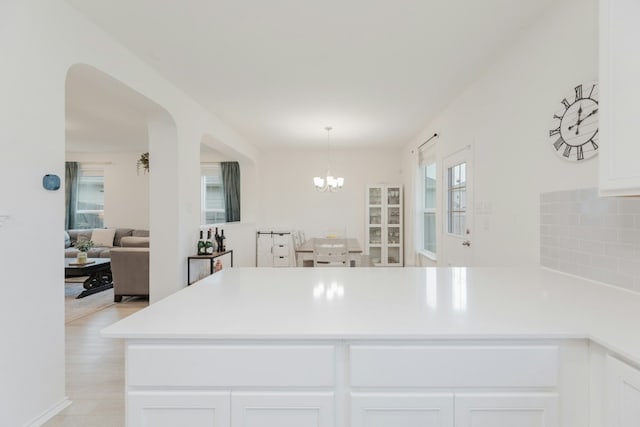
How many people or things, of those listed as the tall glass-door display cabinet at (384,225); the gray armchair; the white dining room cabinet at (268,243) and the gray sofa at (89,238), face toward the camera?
3

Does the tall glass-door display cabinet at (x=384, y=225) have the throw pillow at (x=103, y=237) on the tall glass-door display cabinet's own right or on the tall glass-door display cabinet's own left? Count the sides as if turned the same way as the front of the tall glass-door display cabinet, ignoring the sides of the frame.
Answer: on the tall glass-door display cabinet's own right

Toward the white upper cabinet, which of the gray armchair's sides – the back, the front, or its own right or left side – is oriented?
back

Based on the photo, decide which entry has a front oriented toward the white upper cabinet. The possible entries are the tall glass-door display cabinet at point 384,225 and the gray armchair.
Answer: the tall glass-door display cabinet

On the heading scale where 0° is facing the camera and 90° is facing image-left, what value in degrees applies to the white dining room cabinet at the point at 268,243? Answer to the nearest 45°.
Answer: approximately 0°

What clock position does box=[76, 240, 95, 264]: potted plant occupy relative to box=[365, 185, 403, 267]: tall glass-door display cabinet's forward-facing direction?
The potted plant is roughly at 2 o'clock from the tall glass-door display cabinet.

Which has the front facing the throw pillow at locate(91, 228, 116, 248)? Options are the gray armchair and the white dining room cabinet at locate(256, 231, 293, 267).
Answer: the gray armchair

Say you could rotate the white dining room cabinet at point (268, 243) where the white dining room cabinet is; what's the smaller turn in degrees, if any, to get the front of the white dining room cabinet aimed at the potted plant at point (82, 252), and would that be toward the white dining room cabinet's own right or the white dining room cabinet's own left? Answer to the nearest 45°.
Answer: approximately 45° to the white dining room cabinet's own right

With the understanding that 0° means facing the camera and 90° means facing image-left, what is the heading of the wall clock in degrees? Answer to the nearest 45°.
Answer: approximately 45°

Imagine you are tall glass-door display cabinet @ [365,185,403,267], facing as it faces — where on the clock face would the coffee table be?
The coffee table is roughly at 2 o'clock from the tall glass-door display cabinet.
